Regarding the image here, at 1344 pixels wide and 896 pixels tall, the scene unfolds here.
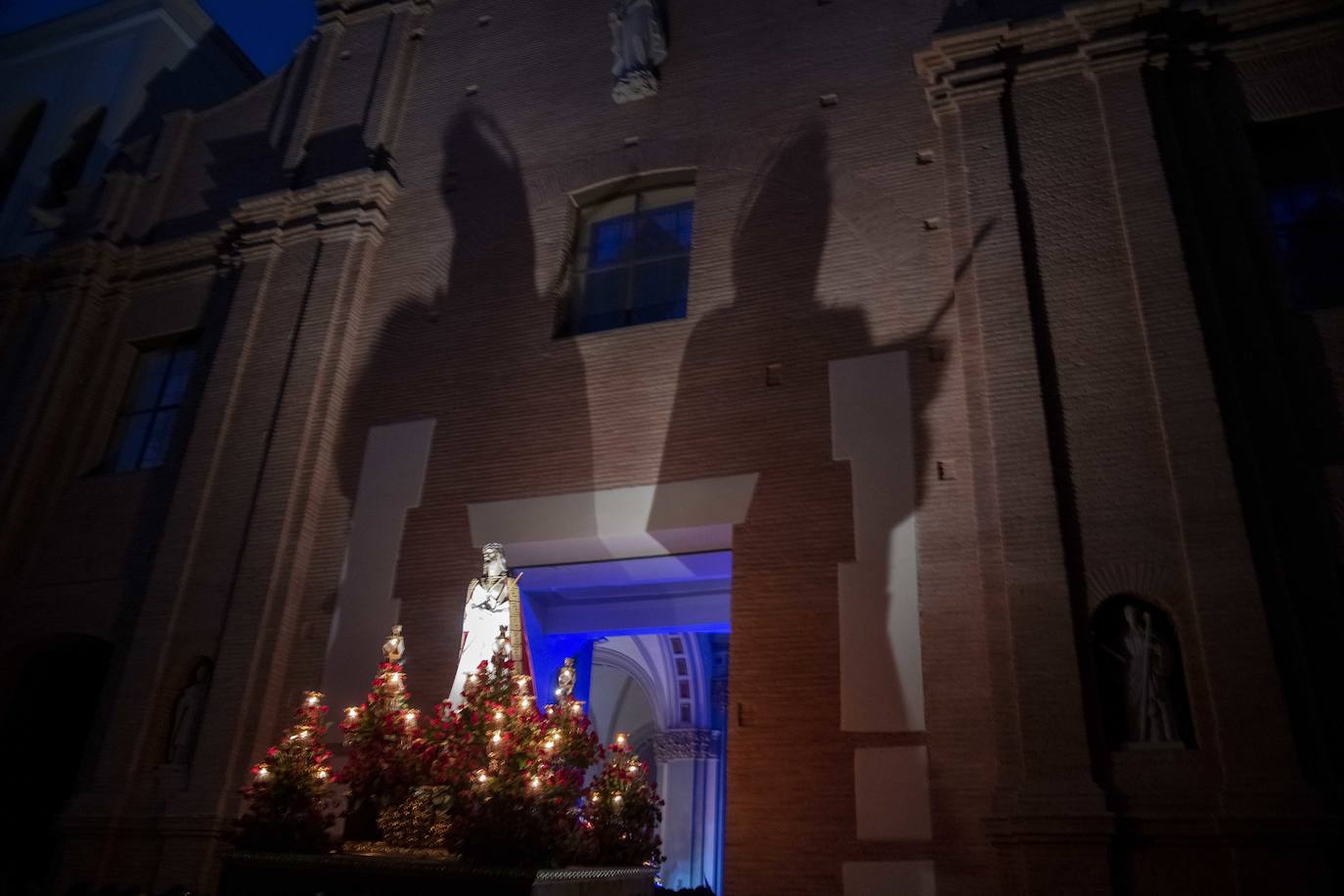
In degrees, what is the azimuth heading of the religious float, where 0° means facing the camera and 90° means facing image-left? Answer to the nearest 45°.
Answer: approximately 45°

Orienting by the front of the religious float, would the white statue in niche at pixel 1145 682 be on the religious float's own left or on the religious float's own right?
on the religious float's own left

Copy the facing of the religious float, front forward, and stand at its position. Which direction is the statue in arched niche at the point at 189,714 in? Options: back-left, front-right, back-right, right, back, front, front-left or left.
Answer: right
